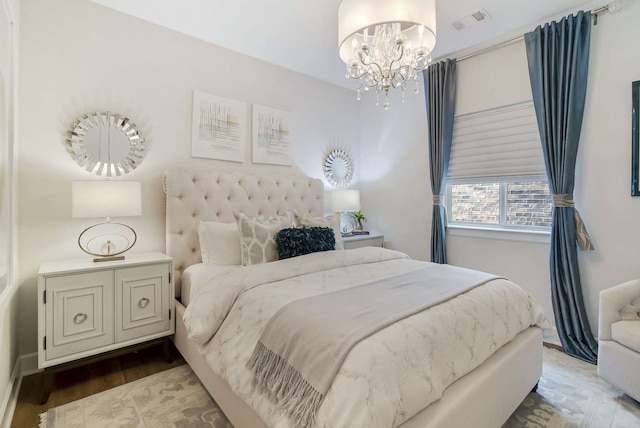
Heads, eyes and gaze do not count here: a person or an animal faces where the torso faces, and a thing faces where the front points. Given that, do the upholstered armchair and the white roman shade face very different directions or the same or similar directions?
same or similar directions

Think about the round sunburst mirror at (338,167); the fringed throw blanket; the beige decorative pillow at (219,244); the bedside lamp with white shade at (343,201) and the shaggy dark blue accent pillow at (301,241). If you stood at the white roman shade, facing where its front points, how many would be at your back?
0

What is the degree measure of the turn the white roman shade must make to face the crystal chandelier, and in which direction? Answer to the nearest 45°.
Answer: approximately 45° to its left

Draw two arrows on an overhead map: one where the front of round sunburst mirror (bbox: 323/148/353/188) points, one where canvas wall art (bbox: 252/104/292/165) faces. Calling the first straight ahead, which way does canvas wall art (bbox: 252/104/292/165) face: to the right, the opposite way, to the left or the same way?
the same way

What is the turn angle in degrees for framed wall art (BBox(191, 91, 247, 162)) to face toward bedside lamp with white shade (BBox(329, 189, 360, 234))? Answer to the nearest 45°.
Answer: approximately 45° to its left

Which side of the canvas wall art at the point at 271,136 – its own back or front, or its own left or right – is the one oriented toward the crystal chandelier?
front

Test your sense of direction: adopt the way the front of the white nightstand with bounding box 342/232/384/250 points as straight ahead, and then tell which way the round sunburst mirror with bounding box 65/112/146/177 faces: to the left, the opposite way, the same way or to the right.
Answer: the same way

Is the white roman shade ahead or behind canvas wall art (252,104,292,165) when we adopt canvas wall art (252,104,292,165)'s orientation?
ahead

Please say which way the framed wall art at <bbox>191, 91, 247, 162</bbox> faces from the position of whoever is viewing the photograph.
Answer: facing the viewer and to the right of the viewer

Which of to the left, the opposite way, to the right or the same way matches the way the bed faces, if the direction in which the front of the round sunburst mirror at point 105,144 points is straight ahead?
the same way

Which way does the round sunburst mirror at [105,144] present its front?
toward the camera

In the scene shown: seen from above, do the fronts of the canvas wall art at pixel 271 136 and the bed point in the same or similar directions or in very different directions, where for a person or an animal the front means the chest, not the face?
same or similar directions

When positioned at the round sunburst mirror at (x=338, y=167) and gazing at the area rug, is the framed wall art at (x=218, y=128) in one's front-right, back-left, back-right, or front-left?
front-right

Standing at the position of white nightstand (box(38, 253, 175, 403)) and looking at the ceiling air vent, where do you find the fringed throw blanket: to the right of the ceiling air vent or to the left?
right

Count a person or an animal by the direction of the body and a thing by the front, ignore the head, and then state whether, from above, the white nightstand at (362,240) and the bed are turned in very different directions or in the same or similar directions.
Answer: same or similar directions

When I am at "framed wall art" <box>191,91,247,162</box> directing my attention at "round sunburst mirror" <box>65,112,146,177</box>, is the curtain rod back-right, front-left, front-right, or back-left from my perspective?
back-left

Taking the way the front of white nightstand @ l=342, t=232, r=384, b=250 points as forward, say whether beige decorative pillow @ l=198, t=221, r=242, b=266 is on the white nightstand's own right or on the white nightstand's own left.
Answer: on the white nightstand's own right

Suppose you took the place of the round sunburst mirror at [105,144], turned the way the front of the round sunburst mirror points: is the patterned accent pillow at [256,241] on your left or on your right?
on your left

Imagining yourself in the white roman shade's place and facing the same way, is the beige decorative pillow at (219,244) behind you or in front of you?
in front

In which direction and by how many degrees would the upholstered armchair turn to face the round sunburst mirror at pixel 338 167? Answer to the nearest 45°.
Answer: approximately 45° to its right
